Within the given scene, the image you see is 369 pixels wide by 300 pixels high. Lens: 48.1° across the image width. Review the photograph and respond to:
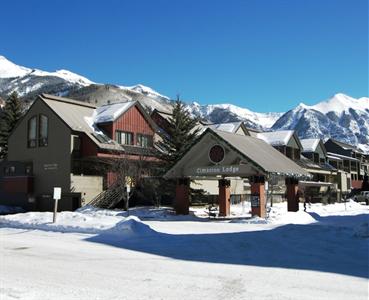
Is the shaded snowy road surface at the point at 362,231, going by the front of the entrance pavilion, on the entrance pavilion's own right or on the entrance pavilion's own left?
on the entrance pavilion's own left

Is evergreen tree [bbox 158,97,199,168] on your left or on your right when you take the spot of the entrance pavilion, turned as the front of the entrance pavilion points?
on your right

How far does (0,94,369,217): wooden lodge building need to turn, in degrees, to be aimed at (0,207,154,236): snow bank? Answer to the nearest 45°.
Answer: approximately 45° to its right

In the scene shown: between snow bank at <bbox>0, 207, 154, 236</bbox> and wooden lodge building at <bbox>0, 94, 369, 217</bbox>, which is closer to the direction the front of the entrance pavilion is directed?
the snow bank

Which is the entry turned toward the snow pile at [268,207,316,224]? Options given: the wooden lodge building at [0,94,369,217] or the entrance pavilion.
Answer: the wooden lodge building

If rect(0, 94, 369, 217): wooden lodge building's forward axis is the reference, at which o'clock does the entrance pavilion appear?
The entrance pavilion is roughly at 12 o'clock from the wooden lodge building.

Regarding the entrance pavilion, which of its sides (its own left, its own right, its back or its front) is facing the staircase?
right

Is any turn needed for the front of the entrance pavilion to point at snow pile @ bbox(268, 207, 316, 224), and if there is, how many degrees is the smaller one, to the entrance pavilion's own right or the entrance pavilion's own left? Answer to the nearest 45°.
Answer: approximately 90° to the entrance pavilion's own left
